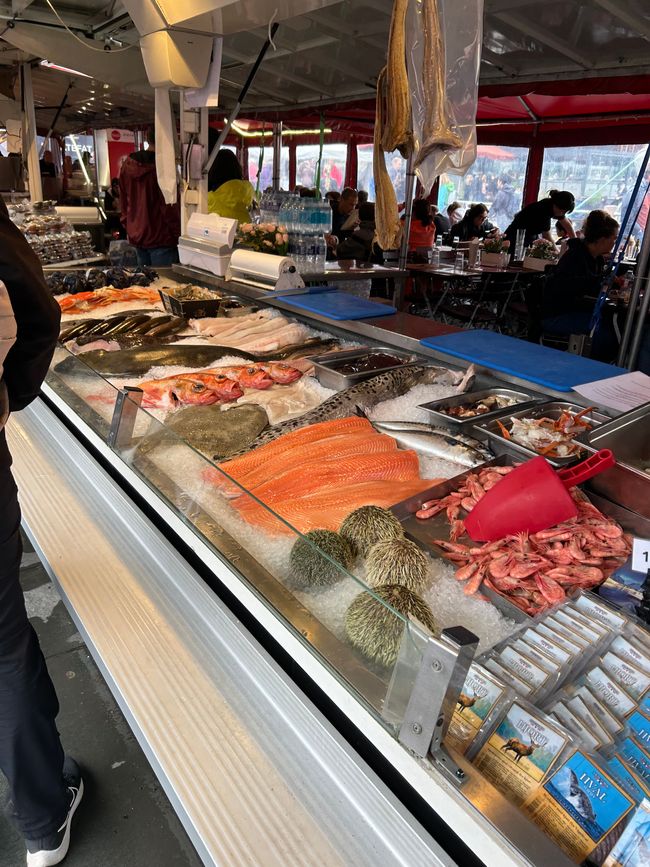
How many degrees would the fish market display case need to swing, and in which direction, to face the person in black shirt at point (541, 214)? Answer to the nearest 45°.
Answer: approximately 135° to its right

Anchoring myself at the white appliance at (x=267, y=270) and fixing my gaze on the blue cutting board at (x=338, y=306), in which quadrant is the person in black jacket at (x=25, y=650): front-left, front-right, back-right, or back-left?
front-right

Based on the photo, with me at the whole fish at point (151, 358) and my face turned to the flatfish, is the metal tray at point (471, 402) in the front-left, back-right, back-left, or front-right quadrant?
front-left

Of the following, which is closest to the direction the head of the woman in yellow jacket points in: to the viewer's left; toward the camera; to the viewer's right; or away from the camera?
away from the camera

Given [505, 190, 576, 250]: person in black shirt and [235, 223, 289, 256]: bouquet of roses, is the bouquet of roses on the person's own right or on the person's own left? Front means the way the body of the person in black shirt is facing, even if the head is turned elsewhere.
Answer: on the person's own right

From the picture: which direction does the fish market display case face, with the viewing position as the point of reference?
facing the viewer and to the left of the viewer

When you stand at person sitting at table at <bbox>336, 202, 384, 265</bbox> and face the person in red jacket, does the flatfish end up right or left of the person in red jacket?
left

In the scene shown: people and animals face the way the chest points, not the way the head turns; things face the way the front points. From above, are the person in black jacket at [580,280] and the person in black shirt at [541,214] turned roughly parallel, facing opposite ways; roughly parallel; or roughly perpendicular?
roughly parallel

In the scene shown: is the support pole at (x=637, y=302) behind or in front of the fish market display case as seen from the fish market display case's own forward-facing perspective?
behind

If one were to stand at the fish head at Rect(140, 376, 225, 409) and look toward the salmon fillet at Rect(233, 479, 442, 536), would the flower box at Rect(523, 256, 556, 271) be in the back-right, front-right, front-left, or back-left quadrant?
back-left

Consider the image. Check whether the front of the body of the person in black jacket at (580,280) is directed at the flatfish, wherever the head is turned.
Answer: no
